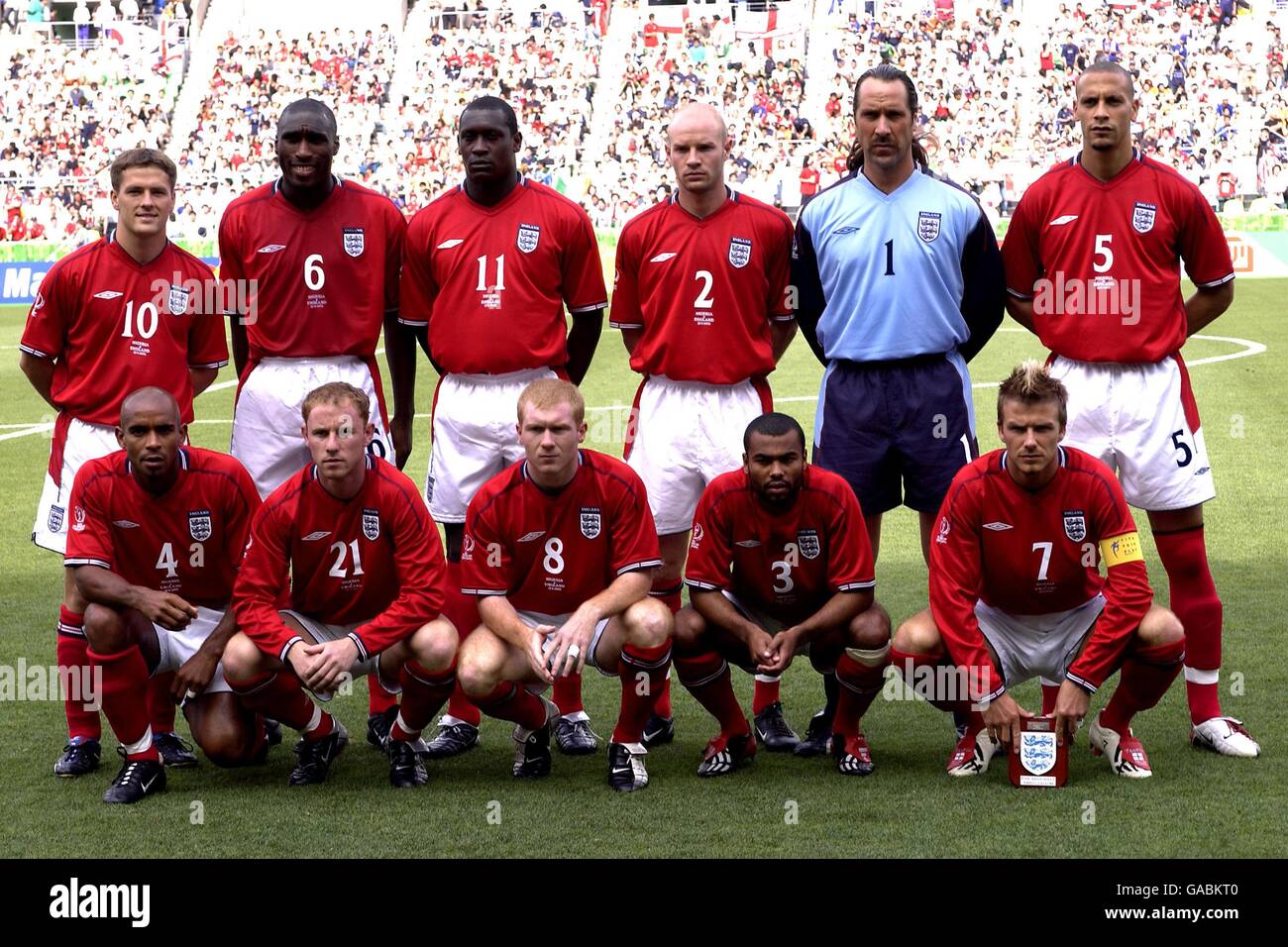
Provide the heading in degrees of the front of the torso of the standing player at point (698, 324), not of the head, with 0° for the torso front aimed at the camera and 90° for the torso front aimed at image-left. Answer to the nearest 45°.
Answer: approximately 0°

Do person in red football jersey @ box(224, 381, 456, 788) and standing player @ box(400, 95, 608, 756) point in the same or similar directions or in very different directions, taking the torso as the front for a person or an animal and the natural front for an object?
same or similar directions

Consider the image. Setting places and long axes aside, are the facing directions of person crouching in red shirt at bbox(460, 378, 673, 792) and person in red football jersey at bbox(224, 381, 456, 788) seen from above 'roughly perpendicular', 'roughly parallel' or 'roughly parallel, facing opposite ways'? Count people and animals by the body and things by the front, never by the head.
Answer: roughly parallel

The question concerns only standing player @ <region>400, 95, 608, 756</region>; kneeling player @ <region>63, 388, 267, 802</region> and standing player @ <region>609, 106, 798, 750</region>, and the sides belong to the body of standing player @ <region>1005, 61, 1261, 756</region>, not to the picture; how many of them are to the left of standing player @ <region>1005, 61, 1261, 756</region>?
0

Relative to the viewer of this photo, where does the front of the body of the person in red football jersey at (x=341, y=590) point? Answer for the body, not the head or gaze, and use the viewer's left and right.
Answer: facing the viewer

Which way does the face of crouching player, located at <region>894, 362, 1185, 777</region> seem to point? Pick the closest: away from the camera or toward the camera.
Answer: toward the camera

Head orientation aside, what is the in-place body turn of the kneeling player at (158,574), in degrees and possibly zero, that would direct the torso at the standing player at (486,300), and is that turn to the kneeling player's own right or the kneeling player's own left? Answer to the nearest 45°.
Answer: approximately 90° to the kneeling player's own left

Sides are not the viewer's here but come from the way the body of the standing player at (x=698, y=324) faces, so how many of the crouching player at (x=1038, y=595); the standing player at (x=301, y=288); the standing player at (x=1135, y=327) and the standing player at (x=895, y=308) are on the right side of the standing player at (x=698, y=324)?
1

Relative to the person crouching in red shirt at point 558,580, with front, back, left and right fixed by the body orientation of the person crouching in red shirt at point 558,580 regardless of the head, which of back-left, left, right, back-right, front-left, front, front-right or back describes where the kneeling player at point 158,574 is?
right

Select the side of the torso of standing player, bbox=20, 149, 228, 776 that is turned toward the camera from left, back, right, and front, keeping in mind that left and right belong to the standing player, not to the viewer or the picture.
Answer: front

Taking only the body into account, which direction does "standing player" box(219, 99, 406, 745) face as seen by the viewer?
toward the camera

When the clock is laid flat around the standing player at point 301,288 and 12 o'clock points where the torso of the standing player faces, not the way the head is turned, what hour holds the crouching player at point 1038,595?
The crouching player is roughly at 10 o'clock from the standing player.

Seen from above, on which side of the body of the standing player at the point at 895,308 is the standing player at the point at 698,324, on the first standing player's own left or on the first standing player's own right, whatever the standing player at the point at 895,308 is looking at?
on the first standing player's own right

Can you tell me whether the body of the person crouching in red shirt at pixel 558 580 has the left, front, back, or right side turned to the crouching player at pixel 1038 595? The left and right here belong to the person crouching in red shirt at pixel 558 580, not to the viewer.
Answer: left

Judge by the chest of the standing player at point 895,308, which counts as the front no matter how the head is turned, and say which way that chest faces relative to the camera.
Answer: toward the camera

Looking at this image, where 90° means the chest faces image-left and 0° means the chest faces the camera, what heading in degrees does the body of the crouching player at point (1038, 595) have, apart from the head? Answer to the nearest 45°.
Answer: approximately 0°
